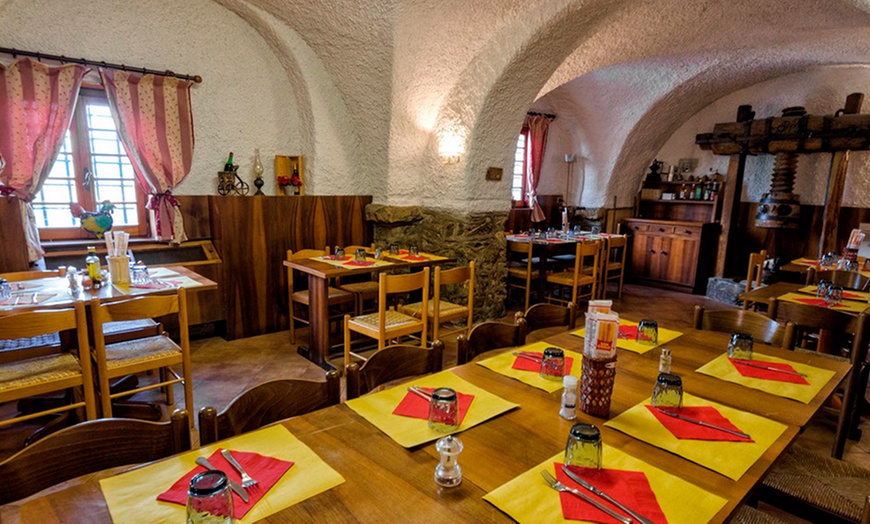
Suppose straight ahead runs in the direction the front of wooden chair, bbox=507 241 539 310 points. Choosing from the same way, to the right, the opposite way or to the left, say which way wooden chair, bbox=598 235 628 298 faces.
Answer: to the left

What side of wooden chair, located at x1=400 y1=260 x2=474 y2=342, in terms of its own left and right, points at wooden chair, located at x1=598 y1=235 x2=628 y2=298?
right

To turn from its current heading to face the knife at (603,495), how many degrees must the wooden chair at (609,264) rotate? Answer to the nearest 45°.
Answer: approximately 135° to its left

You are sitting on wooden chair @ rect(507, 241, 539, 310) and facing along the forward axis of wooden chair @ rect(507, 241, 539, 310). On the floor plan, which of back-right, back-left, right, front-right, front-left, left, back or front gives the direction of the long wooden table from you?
back-right

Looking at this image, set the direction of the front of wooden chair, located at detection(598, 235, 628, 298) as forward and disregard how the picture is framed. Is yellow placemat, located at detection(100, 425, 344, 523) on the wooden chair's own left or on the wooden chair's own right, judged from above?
on the wooden chair's own left

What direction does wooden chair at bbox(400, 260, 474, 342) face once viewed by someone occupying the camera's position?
facing away from the viewer and to the left of the viewer

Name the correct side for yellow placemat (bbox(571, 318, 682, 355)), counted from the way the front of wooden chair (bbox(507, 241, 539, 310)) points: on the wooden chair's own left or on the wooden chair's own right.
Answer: on the wooden chair's own right

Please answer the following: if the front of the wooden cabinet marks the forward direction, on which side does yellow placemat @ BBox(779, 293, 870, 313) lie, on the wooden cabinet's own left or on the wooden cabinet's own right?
on the wooden cabinet's own left

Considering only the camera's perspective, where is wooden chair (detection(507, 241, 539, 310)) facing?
facing away from the viewer and to the right of the viewer

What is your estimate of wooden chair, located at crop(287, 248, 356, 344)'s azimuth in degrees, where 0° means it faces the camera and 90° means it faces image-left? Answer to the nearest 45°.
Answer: approximately 315°

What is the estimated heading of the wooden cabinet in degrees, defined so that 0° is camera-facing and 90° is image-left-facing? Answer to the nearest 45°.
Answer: approximately 45°

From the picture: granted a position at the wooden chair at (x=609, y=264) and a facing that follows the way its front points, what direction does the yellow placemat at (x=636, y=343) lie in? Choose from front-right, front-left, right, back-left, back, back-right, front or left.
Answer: back-left
